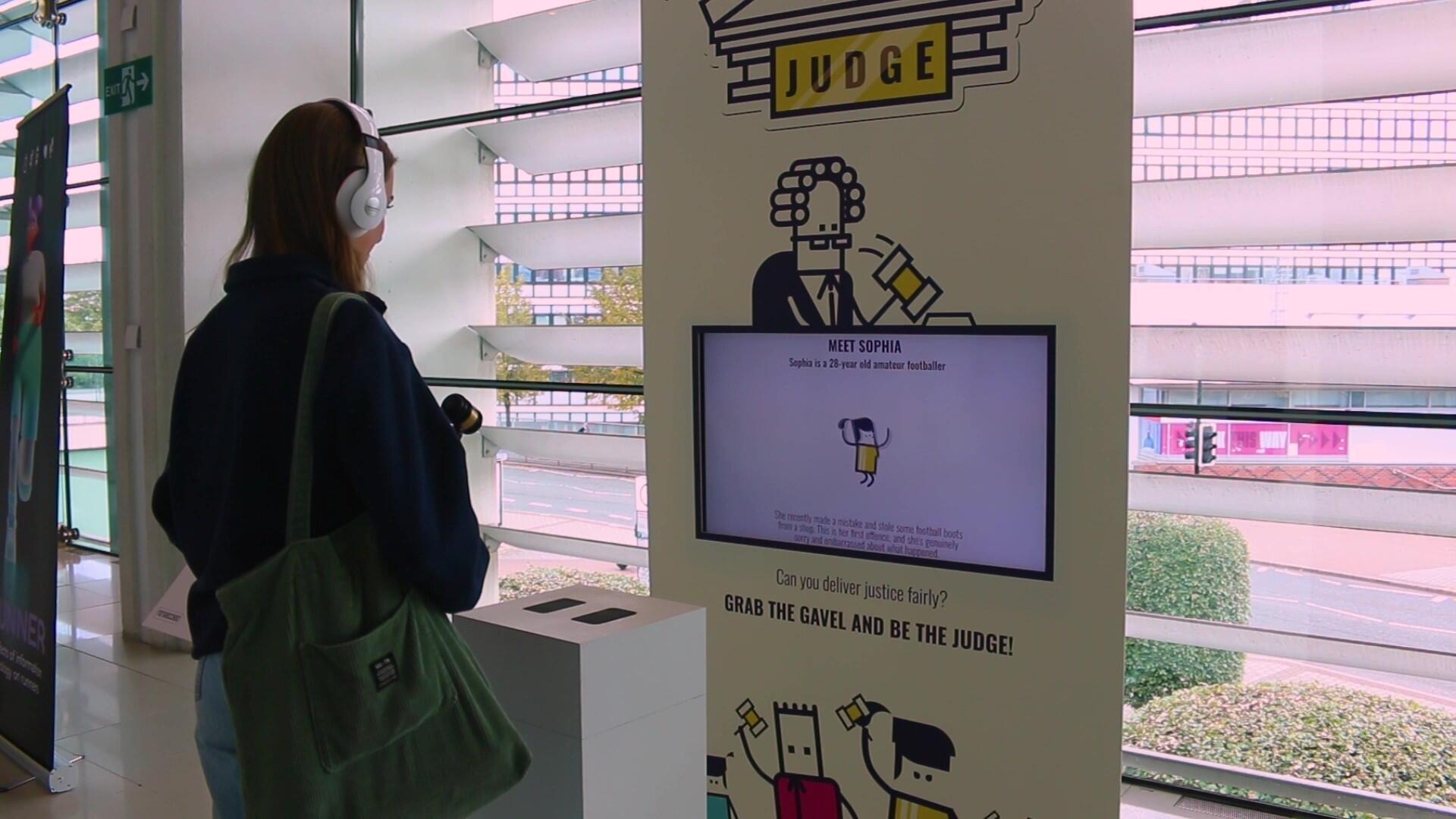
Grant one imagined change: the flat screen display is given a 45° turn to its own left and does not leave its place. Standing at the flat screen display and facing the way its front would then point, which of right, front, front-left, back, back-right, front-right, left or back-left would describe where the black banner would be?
right

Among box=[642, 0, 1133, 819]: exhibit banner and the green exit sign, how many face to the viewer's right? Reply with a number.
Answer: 0

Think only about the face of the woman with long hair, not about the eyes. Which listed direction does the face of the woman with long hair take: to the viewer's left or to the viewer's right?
to the viewer's right

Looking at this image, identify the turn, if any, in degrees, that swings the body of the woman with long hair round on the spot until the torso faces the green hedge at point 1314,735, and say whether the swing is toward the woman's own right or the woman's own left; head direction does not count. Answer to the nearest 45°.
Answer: approximately 45° to the woman's own right

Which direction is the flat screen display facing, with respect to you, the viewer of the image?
facing the viewer and to the left of the viewer

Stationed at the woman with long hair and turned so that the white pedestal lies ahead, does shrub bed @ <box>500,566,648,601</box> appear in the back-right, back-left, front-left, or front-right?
front-left

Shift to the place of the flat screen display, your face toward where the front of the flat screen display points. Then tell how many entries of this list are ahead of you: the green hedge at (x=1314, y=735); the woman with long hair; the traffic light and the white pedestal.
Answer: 2

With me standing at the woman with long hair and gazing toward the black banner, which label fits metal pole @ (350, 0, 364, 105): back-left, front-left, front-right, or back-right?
front-right

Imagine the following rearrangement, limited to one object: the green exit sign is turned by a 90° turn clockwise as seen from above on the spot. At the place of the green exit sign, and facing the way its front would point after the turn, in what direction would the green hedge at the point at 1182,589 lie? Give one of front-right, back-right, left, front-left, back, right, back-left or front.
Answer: back

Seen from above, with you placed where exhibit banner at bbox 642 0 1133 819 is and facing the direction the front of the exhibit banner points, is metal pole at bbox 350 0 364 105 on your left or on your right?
on your right

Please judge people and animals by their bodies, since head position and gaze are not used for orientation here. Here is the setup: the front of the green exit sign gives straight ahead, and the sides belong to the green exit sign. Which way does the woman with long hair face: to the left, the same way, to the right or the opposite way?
the opposite way

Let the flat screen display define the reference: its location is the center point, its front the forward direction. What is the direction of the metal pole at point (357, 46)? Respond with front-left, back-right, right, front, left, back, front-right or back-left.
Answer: right

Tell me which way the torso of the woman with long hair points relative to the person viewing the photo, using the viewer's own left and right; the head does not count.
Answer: facing away from the viewer and to the right of the viewer

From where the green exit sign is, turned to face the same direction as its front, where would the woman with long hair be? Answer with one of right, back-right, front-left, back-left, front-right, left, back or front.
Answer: front-left

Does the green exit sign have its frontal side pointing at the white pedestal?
no
